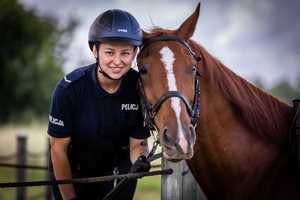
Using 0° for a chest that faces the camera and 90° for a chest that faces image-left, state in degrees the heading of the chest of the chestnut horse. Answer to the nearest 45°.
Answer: approximately 45°

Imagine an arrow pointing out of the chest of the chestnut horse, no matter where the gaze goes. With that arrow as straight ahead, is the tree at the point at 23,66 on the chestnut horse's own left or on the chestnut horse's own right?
on the chestnut horse's own right

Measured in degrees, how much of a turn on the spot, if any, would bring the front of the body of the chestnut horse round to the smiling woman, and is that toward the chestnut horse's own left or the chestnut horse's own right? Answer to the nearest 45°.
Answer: approximately 45° to the chestnut horse's own right

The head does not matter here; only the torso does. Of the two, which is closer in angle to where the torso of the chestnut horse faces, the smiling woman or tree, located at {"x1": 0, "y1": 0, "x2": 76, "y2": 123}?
the smiling woman
